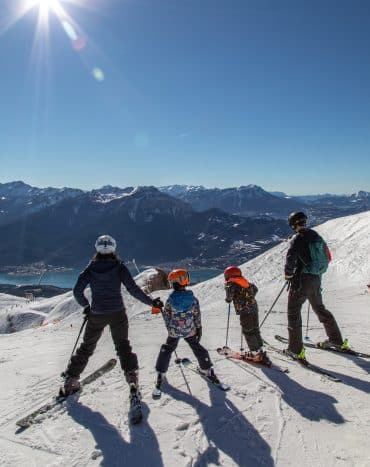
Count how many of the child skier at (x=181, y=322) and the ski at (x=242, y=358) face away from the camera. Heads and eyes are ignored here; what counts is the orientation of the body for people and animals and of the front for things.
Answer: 1

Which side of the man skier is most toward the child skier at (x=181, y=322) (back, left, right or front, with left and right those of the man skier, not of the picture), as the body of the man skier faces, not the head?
left

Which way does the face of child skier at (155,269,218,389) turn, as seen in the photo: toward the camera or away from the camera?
away from the camera

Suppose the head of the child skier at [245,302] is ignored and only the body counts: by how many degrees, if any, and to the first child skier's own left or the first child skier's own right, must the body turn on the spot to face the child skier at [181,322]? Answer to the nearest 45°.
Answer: approximately 90° to the first child skier's own left

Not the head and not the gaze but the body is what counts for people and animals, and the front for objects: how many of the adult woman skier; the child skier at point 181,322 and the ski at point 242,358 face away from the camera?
2

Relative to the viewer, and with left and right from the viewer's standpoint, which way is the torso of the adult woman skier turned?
facing away from the viewer

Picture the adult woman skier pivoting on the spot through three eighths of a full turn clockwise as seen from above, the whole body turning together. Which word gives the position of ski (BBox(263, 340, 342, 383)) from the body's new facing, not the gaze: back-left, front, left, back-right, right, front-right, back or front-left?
front-left

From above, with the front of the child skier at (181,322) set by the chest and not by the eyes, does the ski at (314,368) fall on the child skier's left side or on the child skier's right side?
on the child skier's right side

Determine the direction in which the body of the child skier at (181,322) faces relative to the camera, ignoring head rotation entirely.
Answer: away from the camera

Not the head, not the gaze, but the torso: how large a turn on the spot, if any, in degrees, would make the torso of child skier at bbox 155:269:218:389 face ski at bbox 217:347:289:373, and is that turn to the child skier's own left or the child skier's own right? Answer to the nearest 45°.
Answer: approximately 45° to the child skier's own right

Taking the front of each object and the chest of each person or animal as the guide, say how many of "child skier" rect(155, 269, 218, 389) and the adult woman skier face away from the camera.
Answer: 2

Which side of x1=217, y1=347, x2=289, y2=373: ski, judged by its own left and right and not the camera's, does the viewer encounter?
left

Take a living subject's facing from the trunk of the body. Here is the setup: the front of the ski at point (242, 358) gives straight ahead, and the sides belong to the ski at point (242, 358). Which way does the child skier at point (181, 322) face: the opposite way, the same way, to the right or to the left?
to the right
